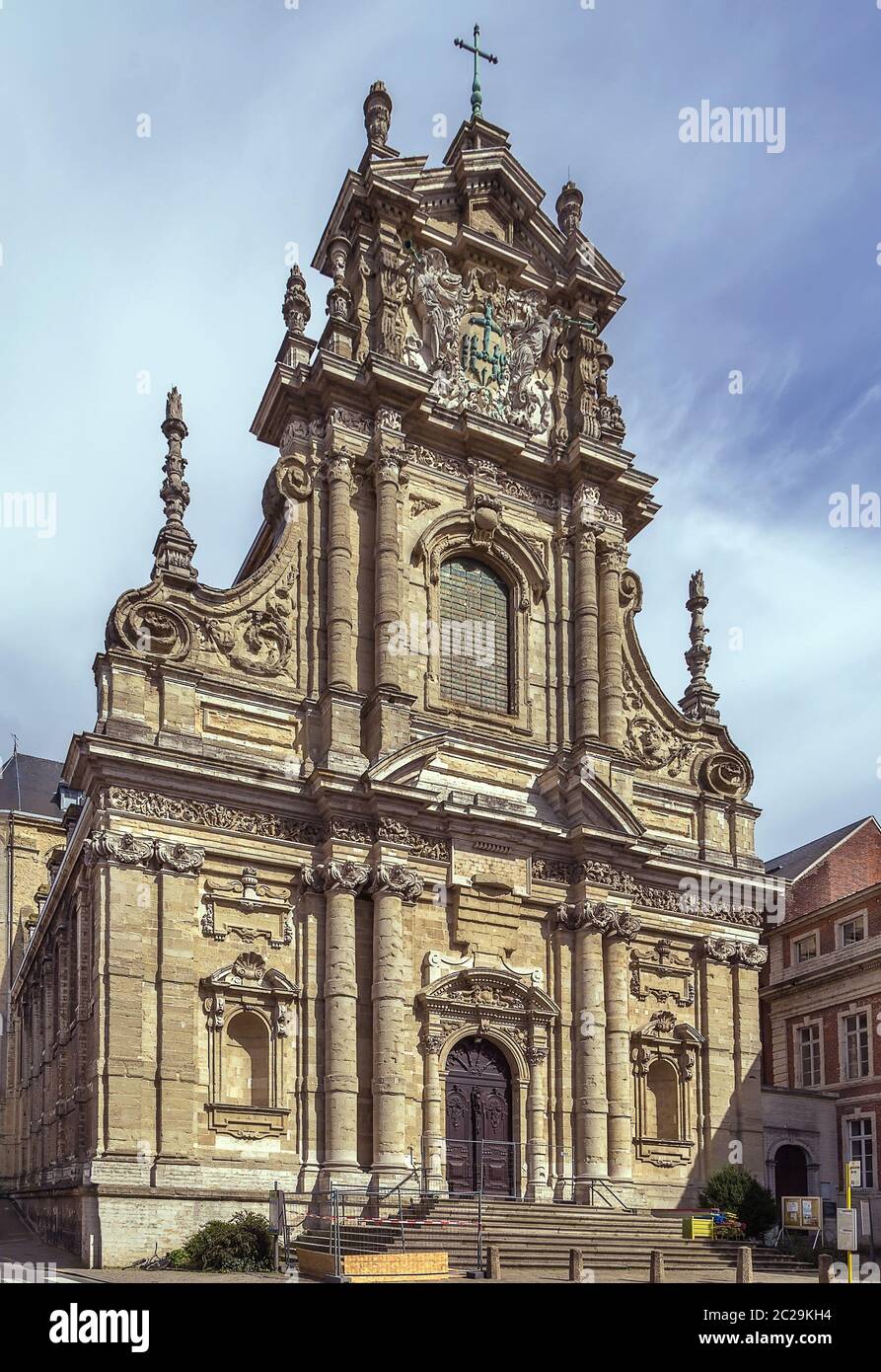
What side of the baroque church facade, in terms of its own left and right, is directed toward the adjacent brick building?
left

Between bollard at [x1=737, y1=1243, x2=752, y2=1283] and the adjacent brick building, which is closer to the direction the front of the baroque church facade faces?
the bollard
